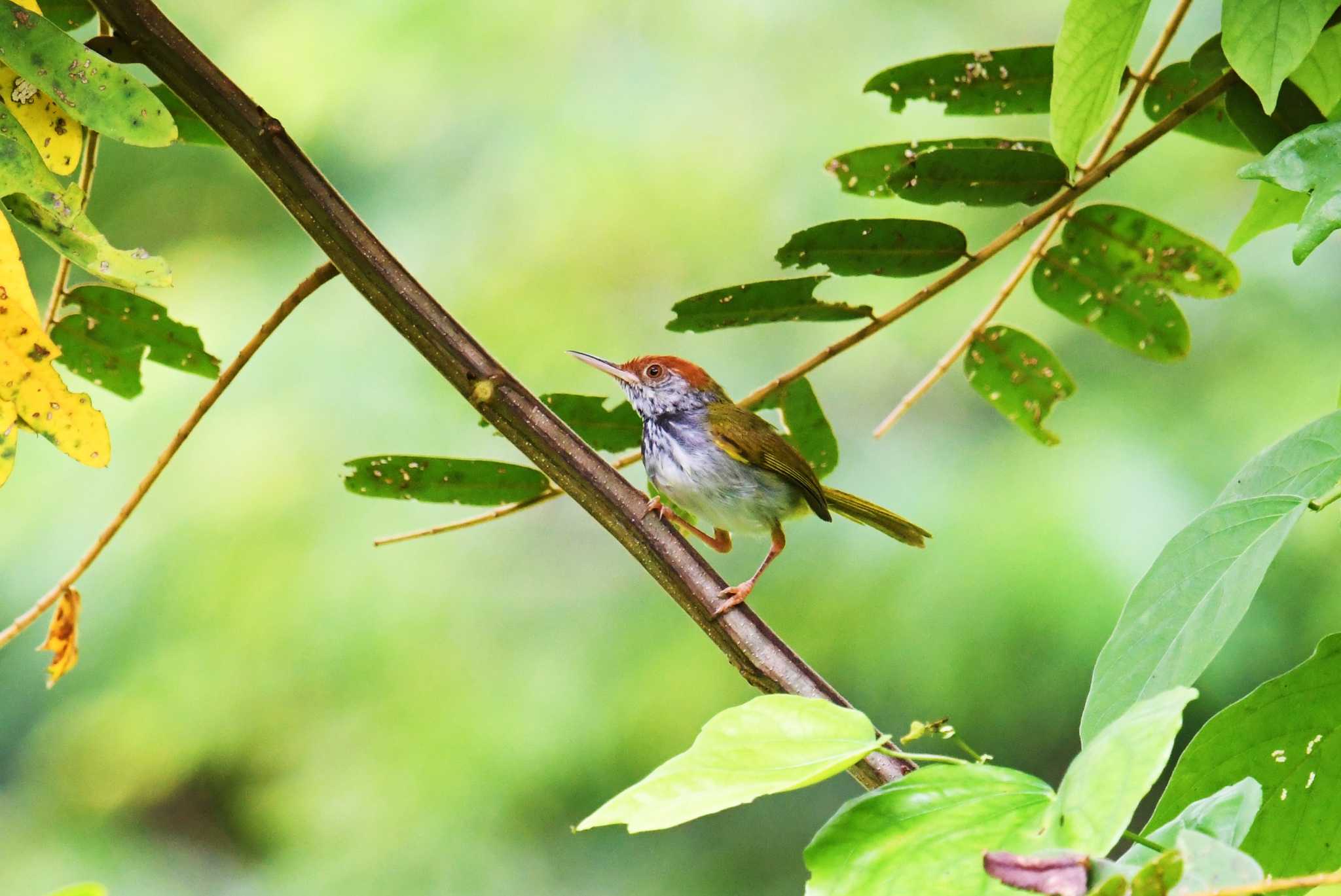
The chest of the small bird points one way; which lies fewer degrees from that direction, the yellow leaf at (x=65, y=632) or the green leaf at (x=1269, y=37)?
the yellow leaf

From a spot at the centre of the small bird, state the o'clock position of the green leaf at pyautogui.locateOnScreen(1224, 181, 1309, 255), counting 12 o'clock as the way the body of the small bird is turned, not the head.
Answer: The green leaf is roughly at 8 o'clock from the small bird.

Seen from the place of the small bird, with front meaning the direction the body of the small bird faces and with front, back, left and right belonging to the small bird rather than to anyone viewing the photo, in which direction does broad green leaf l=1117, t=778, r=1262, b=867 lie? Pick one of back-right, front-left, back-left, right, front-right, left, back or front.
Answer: left

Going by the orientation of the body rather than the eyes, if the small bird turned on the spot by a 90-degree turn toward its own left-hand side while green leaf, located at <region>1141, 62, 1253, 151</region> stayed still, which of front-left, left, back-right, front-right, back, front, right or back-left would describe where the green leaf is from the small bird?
front-left

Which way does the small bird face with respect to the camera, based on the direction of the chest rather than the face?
to the viewer's left

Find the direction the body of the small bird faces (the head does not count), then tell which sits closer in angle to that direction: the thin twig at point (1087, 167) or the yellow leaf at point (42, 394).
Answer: the yellow leaf
